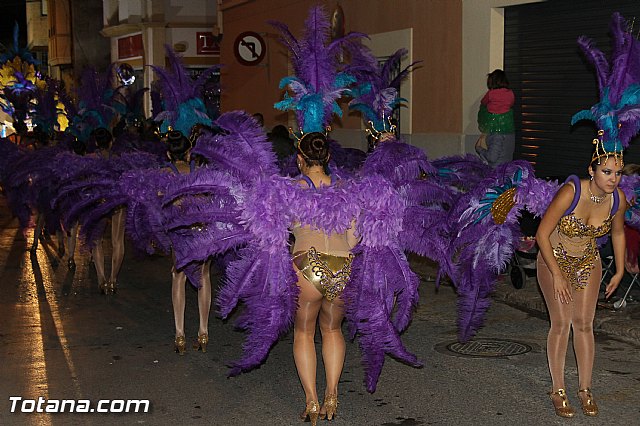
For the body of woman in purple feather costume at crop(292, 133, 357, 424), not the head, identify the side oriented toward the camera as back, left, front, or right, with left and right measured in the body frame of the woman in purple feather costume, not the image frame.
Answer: back

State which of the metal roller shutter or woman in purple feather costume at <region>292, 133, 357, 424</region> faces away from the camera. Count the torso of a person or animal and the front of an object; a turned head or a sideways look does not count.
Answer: the woman in purple feather costume

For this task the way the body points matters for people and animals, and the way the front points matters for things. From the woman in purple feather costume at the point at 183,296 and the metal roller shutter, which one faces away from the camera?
the woman in purple feather costume

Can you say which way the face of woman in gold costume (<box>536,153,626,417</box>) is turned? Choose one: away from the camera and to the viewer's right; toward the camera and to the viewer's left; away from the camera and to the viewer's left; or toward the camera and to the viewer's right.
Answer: toward the camera and to the viewer's right

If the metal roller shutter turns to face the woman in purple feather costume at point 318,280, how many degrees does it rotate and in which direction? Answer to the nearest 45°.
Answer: approximately 45° to its left

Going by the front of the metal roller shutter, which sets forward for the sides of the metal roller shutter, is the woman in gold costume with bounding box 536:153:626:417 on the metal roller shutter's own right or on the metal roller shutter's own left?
on the metal roller shutter's own left

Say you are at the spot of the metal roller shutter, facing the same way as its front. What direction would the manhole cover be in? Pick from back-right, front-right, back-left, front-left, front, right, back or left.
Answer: front-left

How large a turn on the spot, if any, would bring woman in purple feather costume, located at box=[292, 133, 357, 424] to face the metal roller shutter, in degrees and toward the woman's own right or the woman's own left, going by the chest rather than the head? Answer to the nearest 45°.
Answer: approximately 45° to the woman's own right

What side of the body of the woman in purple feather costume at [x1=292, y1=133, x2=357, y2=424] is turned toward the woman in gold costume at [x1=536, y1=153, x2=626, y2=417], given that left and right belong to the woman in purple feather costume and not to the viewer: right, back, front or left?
right

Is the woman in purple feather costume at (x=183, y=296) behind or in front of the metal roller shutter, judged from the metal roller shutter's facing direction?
in front

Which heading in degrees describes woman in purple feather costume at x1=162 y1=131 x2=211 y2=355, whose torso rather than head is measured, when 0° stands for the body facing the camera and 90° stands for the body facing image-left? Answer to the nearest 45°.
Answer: approximately 180°

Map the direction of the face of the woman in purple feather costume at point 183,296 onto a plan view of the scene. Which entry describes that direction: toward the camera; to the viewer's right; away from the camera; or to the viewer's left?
away from the camera
